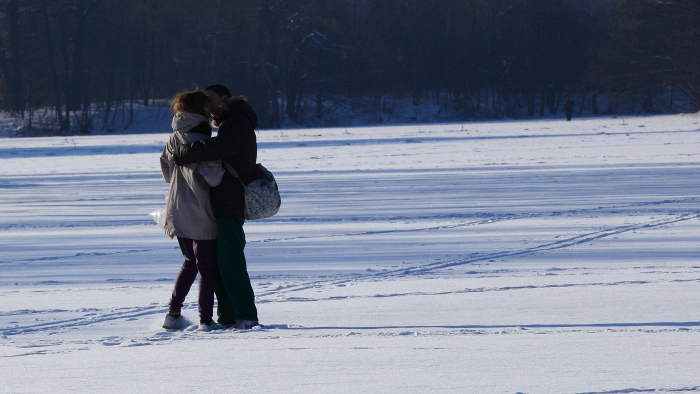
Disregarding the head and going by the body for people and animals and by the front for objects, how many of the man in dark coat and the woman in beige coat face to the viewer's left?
1

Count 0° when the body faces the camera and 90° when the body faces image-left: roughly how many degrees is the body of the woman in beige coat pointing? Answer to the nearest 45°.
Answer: approximately 225°

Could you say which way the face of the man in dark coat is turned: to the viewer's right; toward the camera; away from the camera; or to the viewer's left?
to the viewer's left

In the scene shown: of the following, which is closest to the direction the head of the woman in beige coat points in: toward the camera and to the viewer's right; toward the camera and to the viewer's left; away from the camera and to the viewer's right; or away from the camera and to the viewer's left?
away from the camera and to the viewer's right

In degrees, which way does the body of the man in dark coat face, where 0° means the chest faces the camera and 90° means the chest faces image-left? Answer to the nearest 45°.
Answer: approximately 90°
